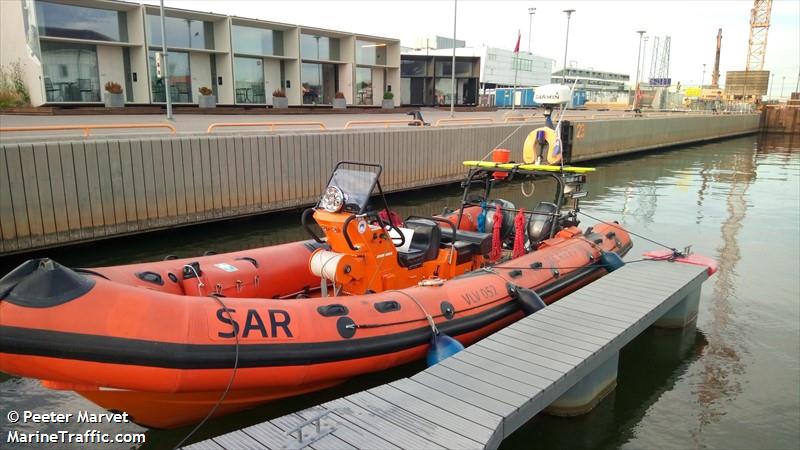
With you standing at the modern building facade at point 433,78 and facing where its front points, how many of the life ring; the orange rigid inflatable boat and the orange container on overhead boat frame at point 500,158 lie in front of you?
3

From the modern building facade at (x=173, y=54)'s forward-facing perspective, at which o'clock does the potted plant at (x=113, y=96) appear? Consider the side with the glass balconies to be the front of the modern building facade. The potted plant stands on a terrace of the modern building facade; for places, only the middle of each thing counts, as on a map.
The potted plant is roughly at 3 o'clock from the modern building facade.

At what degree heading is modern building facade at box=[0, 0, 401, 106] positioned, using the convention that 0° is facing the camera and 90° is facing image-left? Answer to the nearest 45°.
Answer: approximately 315°

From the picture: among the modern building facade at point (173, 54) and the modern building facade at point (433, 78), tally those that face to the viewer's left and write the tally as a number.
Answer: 0

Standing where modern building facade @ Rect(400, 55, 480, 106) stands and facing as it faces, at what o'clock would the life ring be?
The life ring is roughly at 12 o'clock from the modern building facade.

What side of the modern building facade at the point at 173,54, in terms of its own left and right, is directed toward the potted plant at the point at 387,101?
left

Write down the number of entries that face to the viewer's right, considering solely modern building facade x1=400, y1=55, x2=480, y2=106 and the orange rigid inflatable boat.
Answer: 0

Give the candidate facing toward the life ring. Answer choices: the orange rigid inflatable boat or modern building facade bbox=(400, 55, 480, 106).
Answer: the modern building facade

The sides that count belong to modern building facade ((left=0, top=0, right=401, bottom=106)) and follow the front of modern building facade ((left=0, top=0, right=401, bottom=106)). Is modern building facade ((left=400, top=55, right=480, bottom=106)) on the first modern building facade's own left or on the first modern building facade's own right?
on the first modern building facade's own left

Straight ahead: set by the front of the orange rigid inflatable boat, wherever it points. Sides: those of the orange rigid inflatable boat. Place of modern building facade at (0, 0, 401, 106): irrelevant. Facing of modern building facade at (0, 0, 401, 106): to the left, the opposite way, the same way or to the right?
to the left

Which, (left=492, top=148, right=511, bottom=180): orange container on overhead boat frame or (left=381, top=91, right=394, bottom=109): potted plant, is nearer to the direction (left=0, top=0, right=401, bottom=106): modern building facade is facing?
the orange container on overhead boat frame

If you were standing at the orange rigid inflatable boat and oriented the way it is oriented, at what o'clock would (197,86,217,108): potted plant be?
The potted plant is roughly at 4 o'clock from the orange rigid inflatable boat.

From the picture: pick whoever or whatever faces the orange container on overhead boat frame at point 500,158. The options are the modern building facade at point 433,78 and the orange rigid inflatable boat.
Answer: the modern building facade

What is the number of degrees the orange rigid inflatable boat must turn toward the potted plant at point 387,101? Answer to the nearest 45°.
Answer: approximately 135° to its right

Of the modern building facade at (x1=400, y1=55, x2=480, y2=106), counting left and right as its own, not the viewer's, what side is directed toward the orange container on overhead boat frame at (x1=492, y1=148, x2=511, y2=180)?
front
